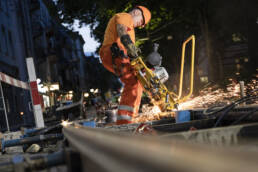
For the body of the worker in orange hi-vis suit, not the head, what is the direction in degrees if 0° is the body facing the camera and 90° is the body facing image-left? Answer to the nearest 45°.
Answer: approximately 270°

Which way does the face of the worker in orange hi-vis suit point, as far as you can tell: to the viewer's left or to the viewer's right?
to the viewer's right

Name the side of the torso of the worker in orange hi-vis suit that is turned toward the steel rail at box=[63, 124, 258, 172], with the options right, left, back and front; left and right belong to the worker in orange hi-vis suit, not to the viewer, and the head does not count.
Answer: right
